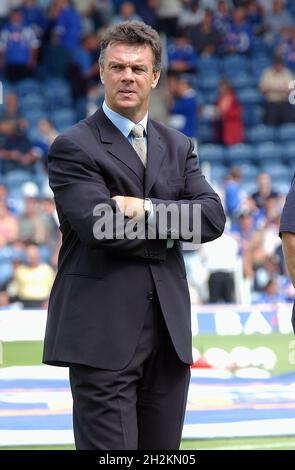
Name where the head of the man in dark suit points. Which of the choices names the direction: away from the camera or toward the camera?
toward the camera

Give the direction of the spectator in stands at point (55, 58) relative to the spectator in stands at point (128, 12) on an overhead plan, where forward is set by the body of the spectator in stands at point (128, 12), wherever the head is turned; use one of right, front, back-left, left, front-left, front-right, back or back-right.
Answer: right

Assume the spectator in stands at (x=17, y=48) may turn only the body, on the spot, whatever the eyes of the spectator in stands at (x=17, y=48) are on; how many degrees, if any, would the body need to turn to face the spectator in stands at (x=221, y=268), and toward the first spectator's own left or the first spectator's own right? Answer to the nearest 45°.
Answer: approximately 45° to the first spectator's own left

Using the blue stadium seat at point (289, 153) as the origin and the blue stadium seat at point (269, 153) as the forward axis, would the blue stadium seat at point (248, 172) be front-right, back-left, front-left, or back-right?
front-left

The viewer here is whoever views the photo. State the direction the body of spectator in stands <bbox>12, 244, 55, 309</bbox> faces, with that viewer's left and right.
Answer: facing the viewer

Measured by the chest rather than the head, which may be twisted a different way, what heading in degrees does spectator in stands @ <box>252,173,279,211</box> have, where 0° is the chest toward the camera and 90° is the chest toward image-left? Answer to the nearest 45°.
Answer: approximately 0°

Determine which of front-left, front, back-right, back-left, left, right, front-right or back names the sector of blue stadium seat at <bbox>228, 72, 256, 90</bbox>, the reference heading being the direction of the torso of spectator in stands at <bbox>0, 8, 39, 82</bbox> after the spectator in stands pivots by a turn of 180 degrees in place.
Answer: right

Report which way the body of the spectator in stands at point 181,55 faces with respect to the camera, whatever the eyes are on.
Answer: toward the camera

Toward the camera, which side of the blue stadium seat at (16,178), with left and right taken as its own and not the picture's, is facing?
front
